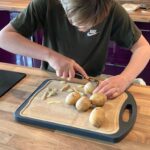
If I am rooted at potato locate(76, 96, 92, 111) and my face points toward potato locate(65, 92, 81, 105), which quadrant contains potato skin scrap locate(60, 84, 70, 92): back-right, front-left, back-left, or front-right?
front-right

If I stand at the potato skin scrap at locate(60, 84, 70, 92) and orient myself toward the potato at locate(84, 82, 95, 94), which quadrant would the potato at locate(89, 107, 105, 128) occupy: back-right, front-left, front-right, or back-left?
front-right

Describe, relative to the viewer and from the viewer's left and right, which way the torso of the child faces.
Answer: facing the viewer
